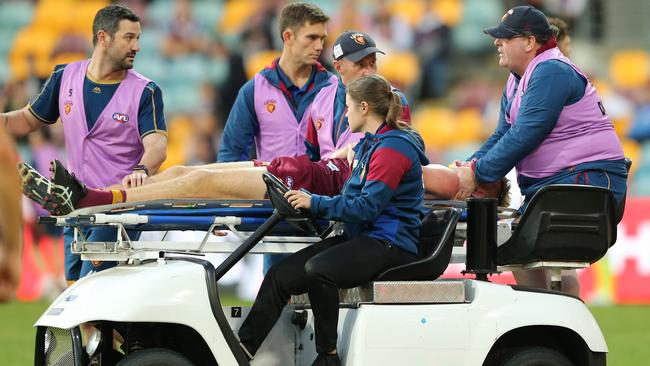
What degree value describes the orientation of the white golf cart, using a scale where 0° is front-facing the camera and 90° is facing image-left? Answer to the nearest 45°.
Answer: approximately 90°

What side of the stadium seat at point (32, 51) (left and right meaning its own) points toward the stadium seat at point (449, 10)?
left

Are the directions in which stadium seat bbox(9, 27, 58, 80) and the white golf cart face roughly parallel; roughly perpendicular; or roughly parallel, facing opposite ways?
roughly perpendicular

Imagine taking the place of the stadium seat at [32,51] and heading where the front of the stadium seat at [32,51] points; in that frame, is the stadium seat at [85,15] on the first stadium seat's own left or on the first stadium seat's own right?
on the first stadium seat's own left

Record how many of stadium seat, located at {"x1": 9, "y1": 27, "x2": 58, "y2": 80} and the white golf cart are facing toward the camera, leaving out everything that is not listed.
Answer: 1

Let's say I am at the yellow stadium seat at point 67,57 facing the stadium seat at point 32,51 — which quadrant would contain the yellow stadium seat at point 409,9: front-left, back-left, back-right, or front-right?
back-right
